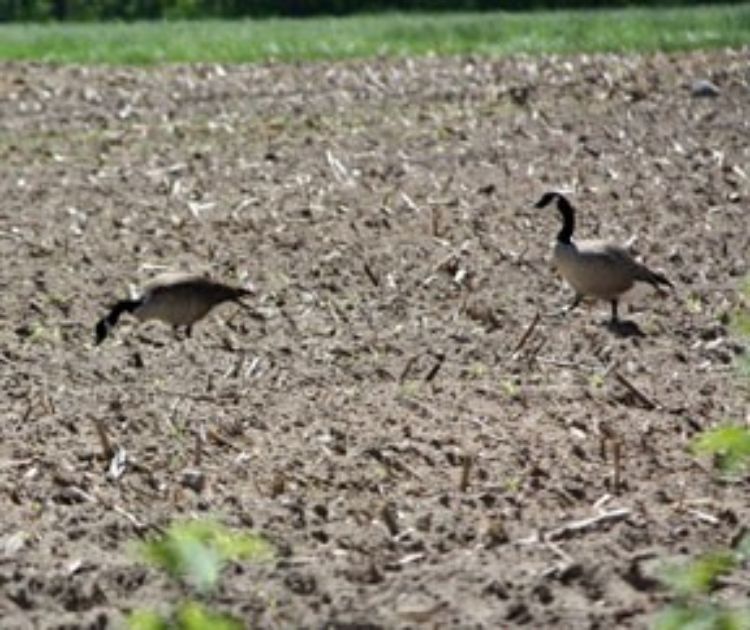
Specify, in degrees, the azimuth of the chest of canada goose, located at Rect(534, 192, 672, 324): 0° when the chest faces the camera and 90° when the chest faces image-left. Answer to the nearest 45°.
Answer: approximately 90°

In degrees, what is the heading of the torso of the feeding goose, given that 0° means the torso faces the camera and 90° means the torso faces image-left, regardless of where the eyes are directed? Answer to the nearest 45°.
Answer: approximately 90°

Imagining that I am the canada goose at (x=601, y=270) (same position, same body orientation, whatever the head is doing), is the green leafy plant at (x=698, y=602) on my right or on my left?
on my left

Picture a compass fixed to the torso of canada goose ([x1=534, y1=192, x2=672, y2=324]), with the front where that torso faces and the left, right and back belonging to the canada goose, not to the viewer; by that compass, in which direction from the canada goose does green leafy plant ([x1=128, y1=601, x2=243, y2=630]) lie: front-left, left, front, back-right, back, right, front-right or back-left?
left

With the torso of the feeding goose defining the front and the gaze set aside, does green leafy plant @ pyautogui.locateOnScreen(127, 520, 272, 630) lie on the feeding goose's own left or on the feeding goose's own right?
on the feeding goose's own left

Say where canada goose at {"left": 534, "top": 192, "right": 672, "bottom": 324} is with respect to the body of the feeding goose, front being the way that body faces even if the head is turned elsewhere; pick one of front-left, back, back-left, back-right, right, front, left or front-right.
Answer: back
